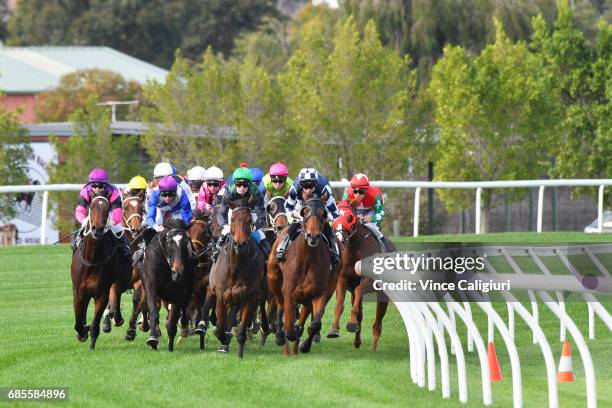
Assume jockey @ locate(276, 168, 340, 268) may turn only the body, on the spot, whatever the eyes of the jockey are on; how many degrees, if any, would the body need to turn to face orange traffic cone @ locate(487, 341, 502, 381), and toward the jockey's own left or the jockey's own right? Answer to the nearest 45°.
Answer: approximately 45° to the jockey's own left

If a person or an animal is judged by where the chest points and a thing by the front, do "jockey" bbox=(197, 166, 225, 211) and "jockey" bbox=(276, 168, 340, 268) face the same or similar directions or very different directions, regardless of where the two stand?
same or similar directions

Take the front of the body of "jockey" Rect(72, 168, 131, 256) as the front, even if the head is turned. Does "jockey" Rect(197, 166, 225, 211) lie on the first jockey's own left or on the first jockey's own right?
on the first jockey's own left

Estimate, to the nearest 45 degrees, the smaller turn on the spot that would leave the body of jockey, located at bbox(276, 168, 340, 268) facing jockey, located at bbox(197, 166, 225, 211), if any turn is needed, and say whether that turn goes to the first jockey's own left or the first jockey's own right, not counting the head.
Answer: approximately 135° to the first jockey's own right

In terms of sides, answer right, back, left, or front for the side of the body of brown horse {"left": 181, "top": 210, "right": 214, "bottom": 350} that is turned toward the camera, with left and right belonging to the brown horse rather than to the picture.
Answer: front

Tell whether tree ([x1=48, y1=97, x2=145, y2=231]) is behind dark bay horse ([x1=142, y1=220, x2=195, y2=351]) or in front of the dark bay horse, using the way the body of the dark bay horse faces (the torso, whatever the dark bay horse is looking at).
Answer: behind

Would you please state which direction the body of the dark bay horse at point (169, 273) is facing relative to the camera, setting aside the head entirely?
toward the camera

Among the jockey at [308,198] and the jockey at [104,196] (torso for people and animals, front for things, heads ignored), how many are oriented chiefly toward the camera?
2

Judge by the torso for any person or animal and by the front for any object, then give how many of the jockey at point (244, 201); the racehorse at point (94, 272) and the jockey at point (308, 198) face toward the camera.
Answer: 3

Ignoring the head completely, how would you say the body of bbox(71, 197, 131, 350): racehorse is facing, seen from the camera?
toward the camera

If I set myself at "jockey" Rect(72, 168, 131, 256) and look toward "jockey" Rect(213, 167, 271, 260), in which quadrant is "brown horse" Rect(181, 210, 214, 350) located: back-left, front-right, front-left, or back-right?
front-left

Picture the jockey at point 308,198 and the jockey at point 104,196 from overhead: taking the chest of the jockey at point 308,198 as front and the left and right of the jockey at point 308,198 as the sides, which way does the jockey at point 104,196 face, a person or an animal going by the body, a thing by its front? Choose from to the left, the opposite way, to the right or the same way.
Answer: the same way
